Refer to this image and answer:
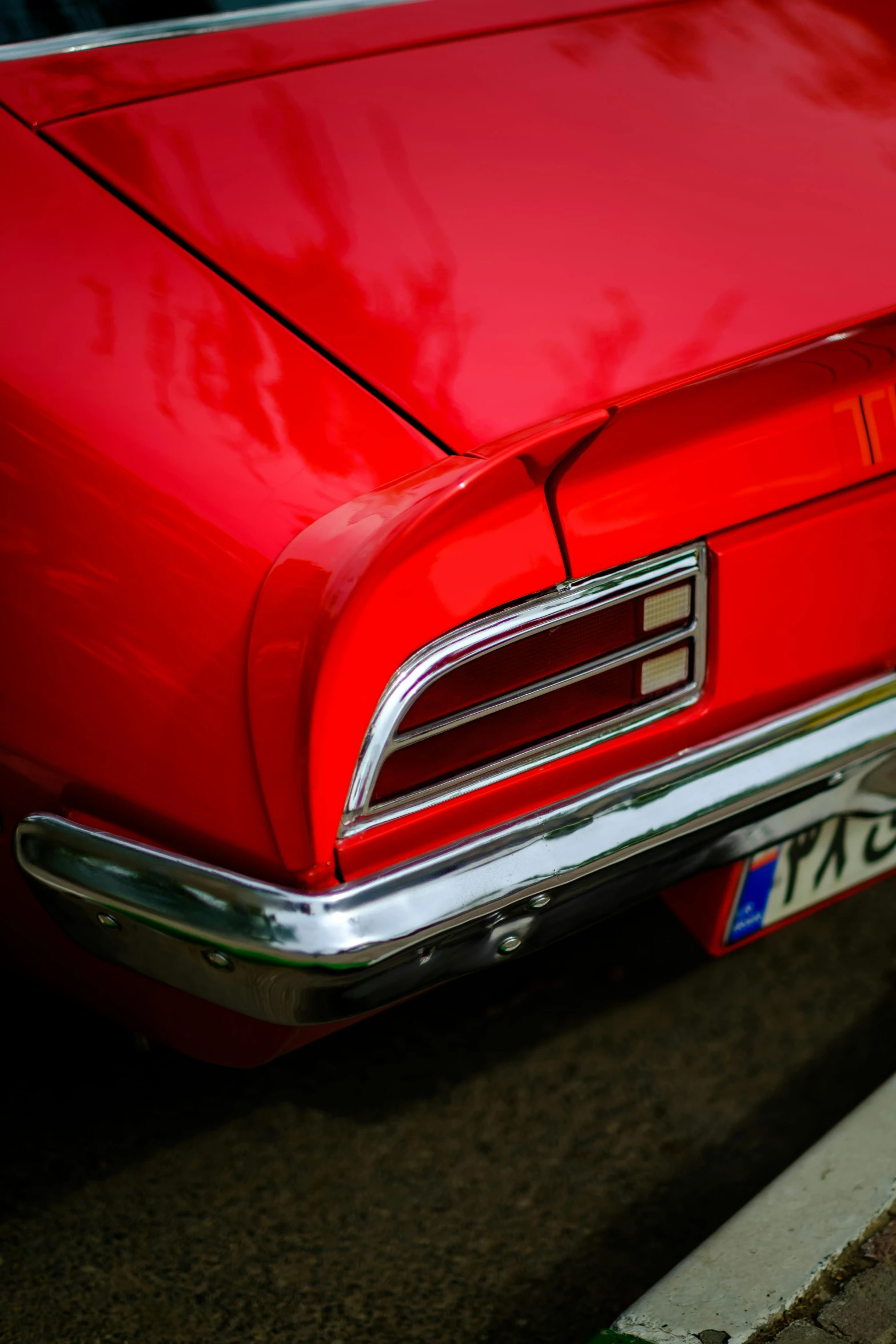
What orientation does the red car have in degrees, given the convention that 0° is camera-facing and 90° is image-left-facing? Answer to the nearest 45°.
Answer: approximately 135°
